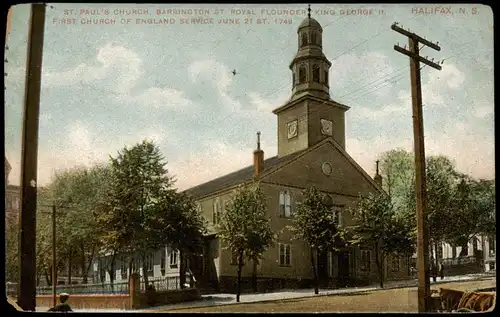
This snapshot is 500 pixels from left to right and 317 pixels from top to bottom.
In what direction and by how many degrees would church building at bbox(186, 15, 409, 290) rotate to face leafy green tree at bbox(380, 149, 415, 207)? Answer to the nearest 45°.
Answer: approximately 45° to its left

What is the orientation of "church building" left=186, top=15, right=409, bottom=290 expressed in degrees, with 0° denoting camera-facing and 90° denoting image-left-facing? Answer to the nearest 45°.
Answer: approximately 315°

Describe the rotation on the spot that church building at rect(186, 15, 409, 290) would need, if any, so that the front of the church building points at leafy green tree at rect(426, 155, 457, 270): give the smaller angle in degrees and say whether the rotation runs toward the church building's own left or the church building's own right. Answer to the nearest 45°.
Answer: approximately 45° to the church building's own left

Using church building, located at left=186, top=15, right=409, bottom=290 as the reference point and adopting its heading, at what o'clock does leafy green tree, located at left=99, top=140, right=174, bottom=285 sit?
The leafy green tree is roughly at 4 o'clock from the church building.

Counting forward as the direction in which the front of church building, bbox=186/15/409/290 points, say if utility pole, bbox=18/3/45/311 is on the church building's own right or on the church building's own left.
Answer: on the church building's own right

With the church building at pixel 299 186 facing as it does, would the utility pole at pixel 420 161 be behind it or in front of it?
in front

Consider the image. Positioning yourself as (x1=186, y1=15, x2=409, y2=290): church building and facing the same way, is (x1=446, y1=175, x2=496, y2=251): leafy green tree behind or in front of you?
in front

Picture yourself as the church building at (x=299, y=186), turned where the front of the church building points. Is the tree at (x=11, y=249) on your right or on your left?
on your right
